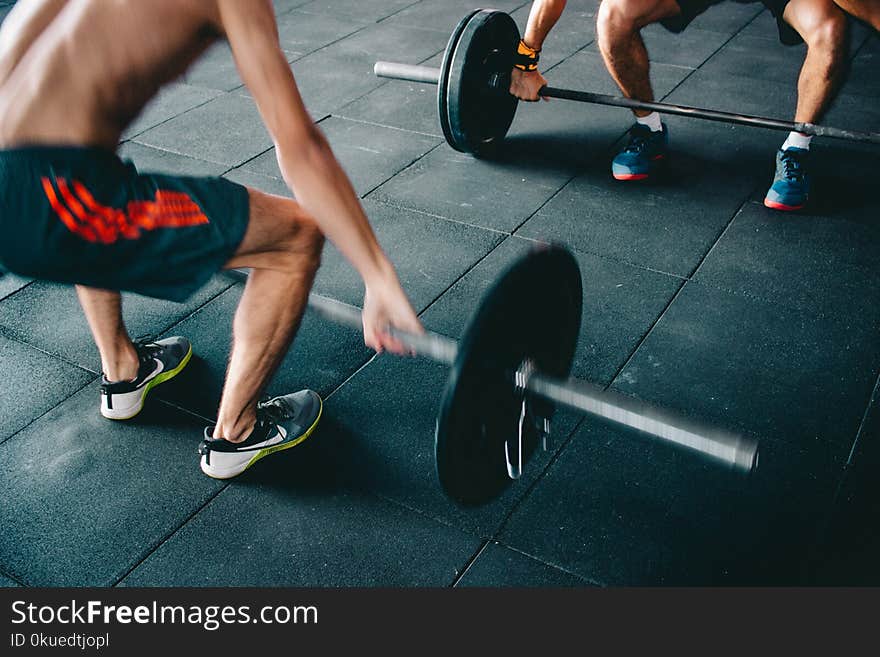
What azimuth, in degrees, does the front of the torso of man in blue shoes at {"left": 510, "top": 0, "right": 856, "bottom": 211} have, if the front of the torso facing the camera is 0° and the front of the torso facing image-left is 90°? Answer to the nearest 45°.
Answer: approximately 0°

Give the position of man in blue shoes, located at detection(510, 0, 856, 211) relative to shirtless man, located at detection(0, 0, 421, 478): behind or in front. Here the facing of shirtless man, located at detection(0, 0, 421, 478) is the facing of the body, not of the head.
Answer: in front

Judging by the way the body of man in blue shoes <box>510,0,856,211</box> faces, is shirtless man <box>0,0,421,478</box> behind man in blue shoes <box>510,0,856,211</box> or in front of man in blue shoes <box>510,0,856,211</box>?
in front

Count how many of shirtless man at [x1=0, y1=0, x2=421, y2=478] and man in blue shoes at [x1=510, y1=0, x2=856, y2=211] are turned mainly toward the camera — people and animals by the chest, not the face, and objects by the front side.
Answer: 1

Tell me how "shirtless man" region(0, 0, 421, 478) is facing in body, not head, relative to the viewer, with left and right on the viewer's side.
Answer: facing away from the viewer and to the right of the viewer

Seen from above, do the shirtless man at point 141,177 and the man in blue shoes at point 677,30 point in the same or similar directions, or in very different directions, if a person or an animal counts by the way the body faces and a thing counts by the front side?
very different directions
